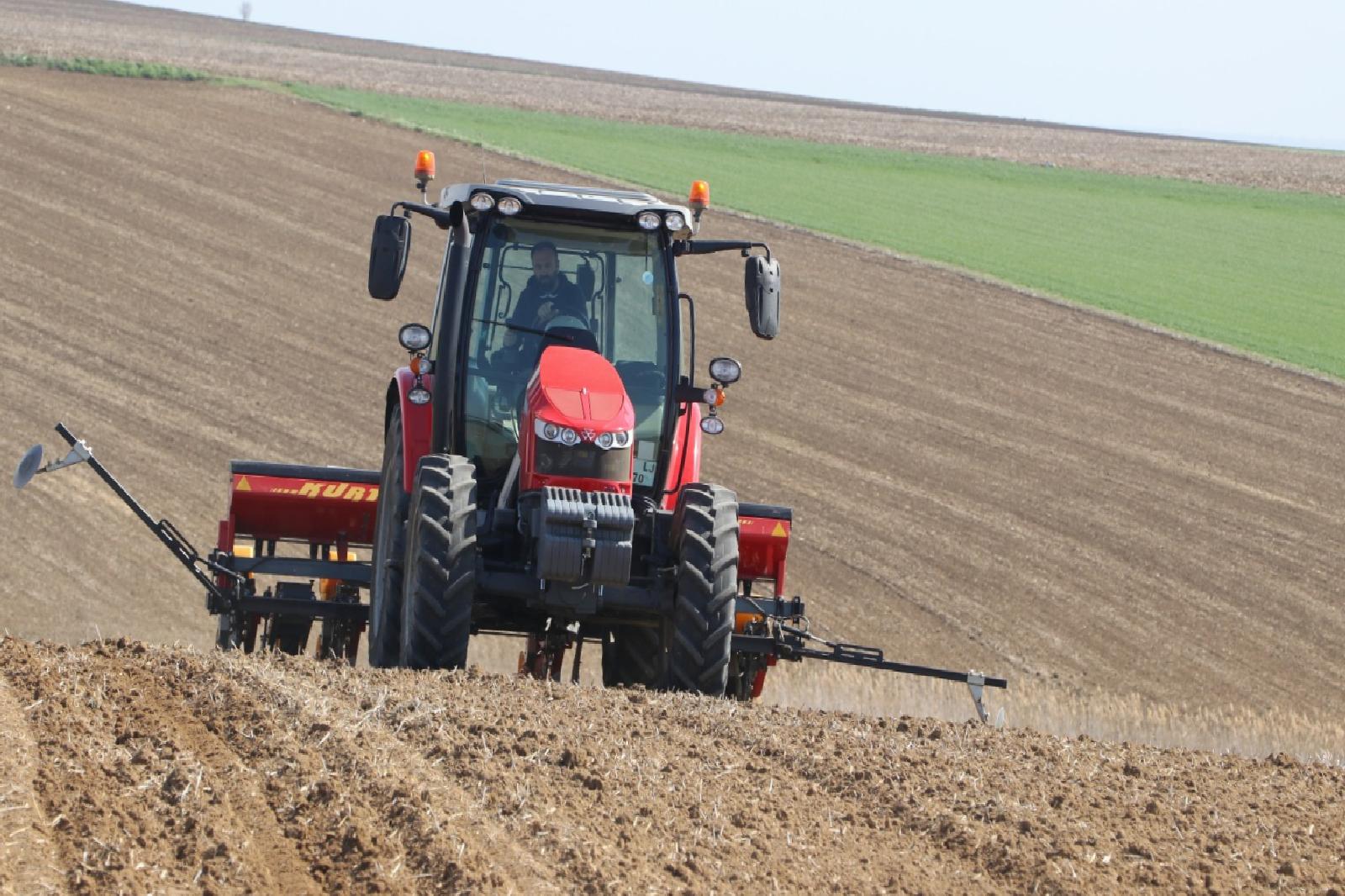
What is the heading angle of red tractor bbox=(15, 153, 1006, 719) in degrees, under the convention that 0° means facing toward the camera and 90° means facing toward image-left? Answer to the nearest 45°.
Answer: approximately 0°
